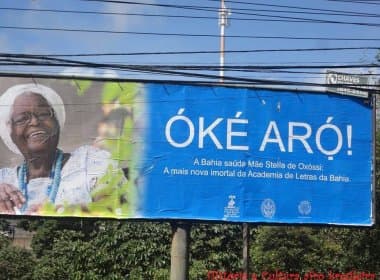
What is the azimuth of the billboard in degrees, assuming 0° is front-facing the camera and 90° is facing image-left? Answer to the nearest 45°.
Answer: approximately 0°
